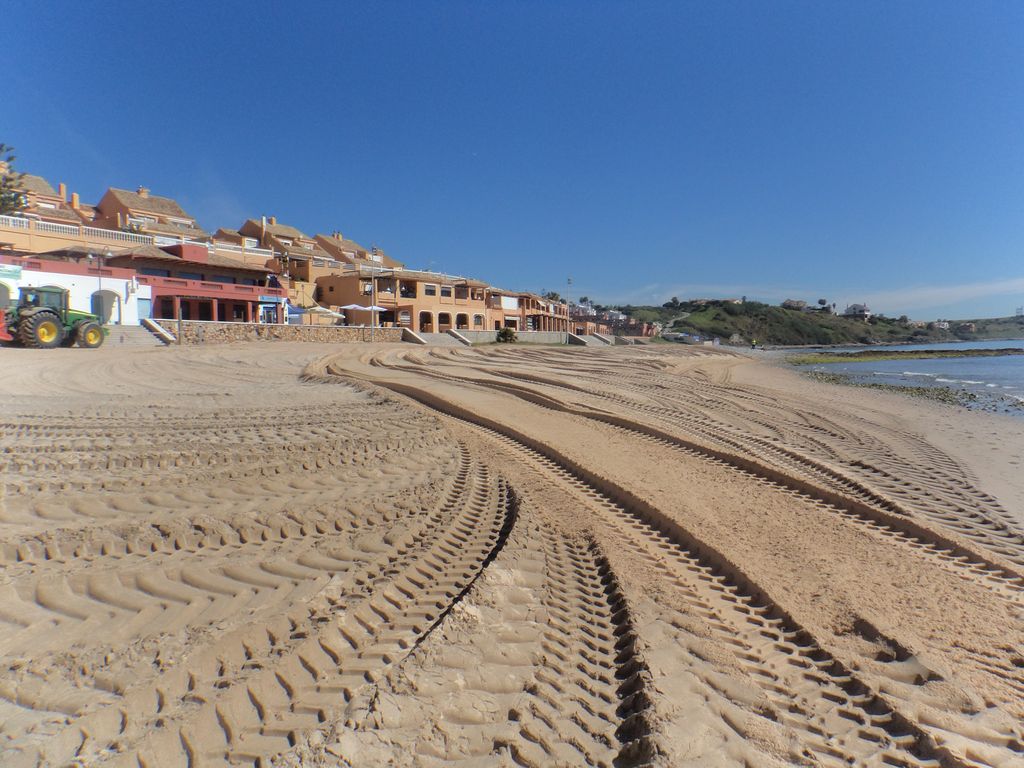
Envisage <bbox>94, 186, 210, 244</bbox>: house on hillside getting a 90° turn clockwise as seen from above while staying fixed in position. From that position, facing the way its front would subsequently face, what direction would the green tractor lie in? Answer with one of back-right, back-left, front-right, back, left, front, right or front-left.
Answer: front-left

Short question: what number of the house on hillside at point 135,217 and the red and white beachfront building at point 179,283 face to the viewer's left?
0

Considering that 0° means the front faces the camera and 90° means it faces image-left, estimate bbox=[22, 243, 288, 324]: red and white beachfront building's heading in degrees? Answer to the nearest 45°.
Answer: approximately 315°

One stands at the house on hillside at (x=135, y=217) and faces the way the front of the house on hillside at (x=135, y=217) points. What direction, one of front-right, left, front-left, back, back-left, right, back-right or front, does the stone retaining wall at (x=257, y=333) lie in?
front-right

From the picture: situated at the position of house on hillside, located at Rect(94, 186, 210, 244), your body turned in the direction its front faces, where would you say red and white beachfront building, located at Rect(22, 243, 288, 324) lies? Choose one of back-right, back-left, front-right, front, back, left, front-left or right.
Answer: front-right

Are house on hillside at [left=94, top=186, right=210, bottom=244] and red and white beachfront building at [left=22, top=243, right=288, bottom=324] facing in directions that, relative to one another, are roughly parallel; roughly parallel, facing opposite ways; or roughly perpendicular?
roughly parallel

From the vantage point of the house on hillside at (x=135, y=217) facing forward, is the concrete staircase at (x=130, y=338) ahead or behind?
ahead

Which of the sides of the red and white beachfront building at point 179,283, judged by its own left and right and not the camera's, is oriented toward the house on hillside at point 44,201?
back

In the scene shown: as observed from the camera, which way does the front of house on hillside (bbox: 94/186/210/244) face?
facing the viewer and to the right of the viewer

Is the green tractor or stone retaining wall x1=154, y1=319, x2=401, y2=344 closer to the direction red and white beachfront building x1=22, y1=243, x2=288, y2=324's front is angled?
the stone retaining wall

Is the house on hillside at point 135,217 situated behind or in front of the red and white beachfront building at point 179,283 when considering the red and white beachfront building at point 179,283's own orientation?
behind
